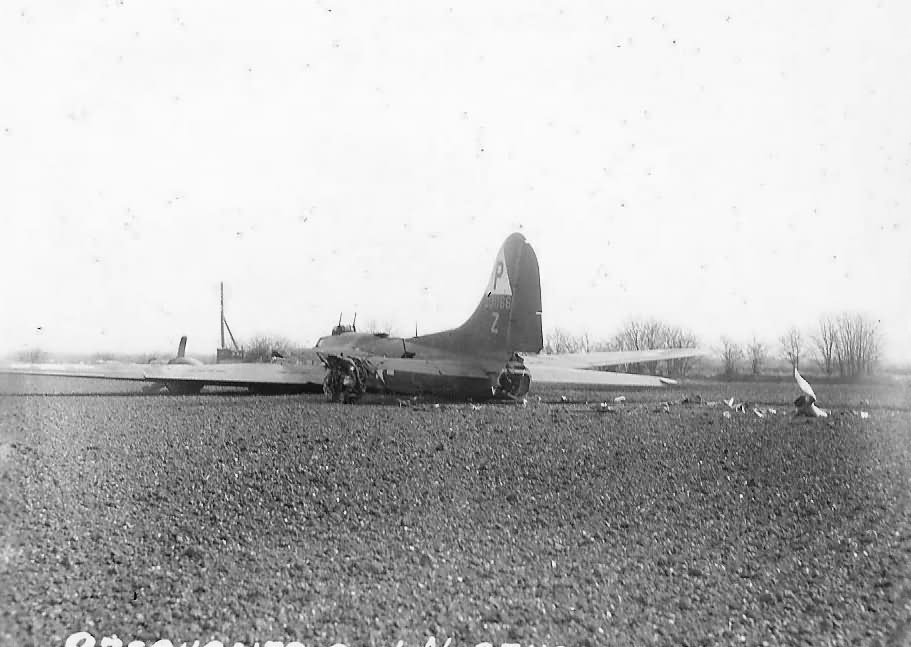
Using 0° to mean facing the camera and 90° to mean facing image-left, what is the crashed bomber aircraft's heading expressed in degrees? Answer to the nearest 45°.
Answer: approximately 135°
